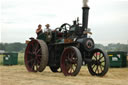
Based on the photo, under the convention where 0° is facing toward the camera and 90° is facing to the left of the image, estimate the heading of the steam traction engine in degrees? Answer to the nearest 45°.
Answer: approximately 315°
